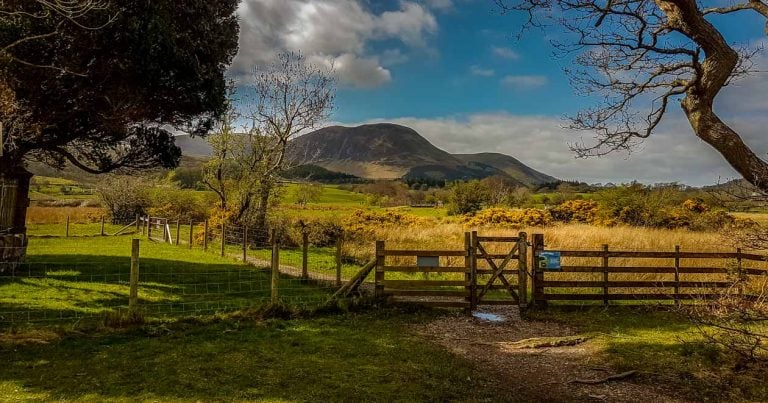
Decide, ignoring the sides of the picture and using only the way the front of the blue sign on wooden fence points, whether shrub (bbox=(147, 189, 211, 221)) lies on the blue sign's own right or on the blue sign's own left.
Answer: on the blue sign's own right

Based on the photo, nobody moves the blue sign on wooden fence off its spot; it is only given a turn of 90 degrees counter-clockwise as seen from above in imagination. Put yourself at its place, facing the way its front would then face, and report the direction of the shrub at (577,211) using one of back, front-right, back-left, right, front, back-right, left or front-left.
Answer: left

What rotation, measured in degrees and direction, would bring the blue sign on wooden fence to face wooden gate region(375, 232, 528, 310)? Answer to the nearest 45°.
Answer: approximately 45° to its right

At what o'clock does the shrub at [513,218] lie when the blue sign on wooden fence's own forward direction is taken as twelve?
The shrub is roughly at 6 o'clock from the blue sign on wooden fence.

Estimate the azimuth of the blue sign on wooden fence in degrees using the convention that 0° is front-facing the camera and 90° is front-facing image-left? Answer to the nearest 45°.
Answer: approximately 0°

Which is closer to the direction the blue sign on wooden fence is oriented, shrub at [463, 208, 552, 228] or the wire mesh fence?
the wire mesh fence

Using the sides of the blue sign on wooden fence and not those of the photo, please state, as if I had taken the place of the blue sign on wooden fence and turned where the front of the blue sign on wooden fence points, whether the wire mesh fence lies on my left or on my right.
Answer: on my right

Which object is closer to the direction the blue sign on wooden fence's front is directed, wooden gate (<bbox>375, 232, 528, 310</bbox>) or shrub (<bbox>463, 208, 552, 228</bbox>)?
the wooden gate
